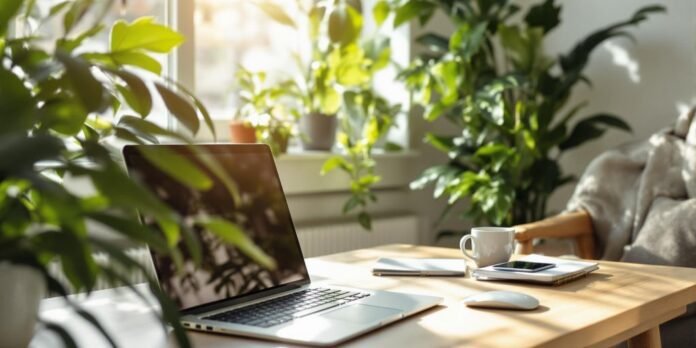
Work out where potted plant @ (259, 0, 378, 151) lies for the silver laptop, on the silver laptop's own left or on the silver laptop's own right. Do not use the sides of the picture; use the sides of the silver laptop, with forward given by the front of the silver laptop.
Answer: on the silver laptop's own left

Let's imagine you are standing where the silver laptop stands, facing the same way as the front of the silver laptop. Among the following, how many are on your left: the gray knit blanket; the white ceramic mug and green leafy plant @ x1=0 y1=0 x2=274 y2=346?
2

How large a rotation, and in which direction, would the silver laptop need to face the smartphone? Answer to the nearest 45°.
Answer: approximately 90° to its left

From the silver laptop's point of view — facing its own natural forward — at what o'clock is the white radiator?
The white radiator is roughly at 8 o'clock from the silver laptop.

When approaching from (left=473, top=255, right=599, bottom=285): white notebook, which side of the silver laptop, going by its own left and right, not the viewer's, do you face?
left

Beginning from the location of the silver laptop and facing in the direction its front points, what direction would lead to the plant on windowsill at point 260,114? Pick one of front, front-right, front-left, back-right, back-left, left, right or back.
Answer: back-left

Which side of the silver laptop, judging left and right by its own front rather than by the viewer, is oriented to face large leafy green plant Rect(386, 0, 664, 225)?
left

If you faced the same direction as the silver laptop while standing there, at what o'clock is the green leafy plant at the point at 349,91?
The green leafy plant is roughly at 8 o'clock from the silver laptop.
